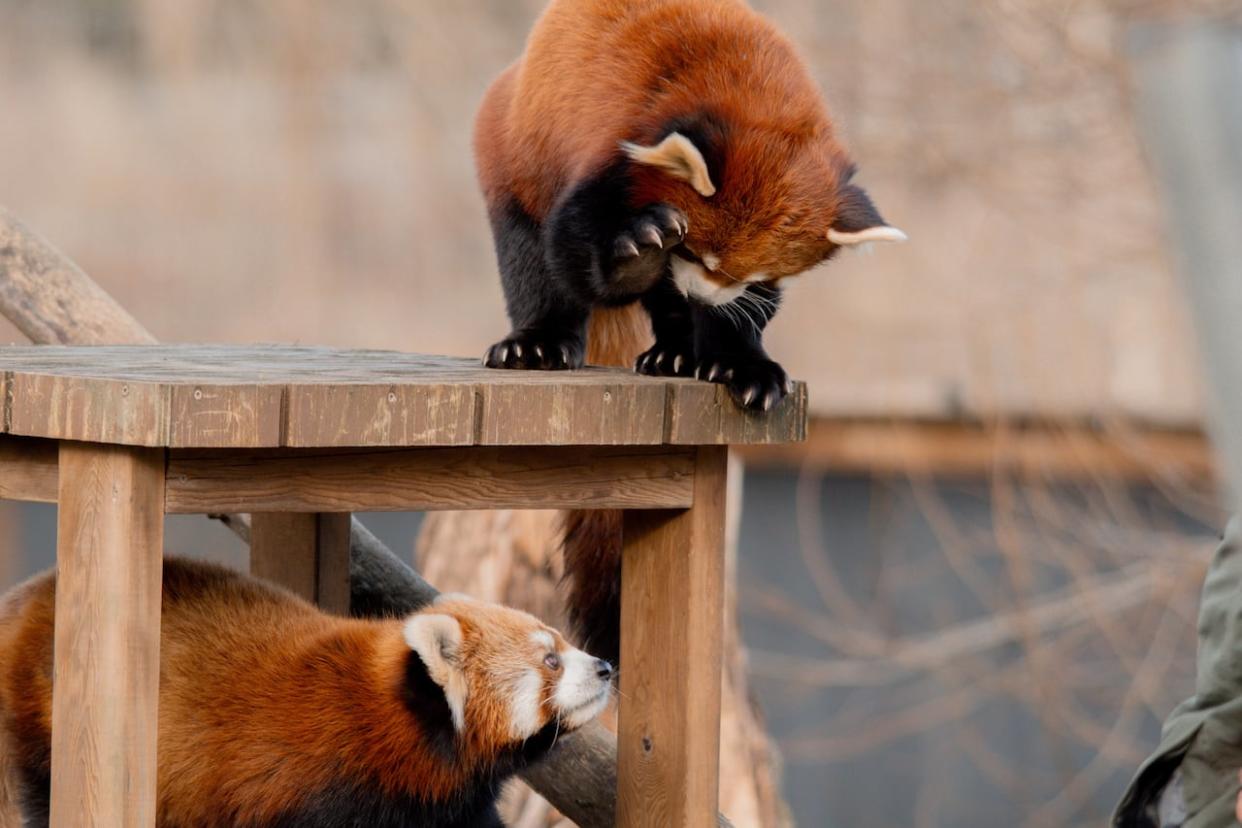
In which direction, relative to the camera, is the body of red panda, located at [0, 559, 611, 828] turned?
to the viewer's right

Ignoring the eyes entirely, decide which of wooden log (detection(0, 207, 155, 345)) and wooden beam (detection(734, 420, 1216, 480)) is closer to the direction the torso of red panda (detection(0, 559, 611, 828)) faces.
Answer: the wooden beam
